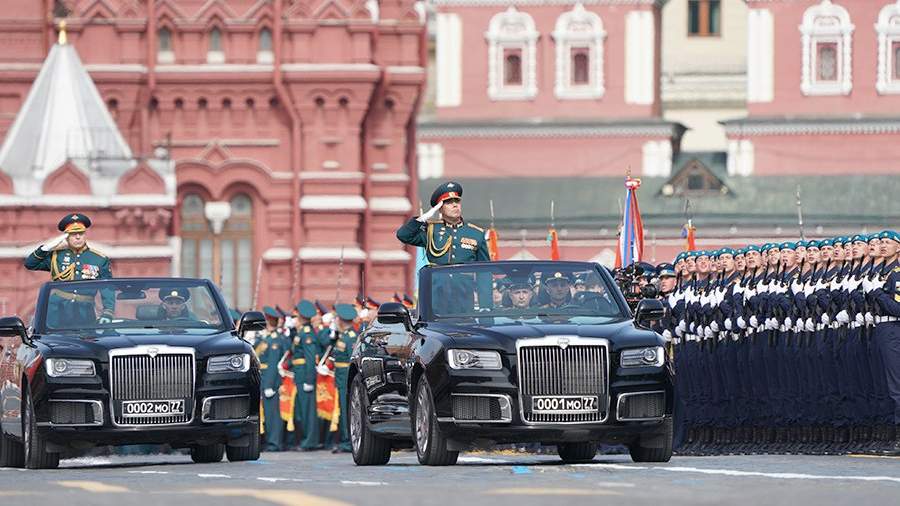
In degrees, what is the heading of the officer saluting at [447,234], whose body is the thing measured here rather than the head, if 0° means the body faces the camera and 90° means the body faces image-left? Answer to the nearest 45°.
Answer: approximately 0°

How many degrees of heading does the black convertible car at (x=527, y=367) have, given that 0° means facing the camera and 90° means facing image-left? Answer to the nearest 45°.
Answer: approximately 0°

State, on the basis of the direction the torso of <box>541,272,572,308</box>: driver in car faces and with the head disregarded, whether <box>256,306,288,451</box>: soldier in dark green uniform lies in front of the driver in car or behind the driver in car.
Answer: behind
